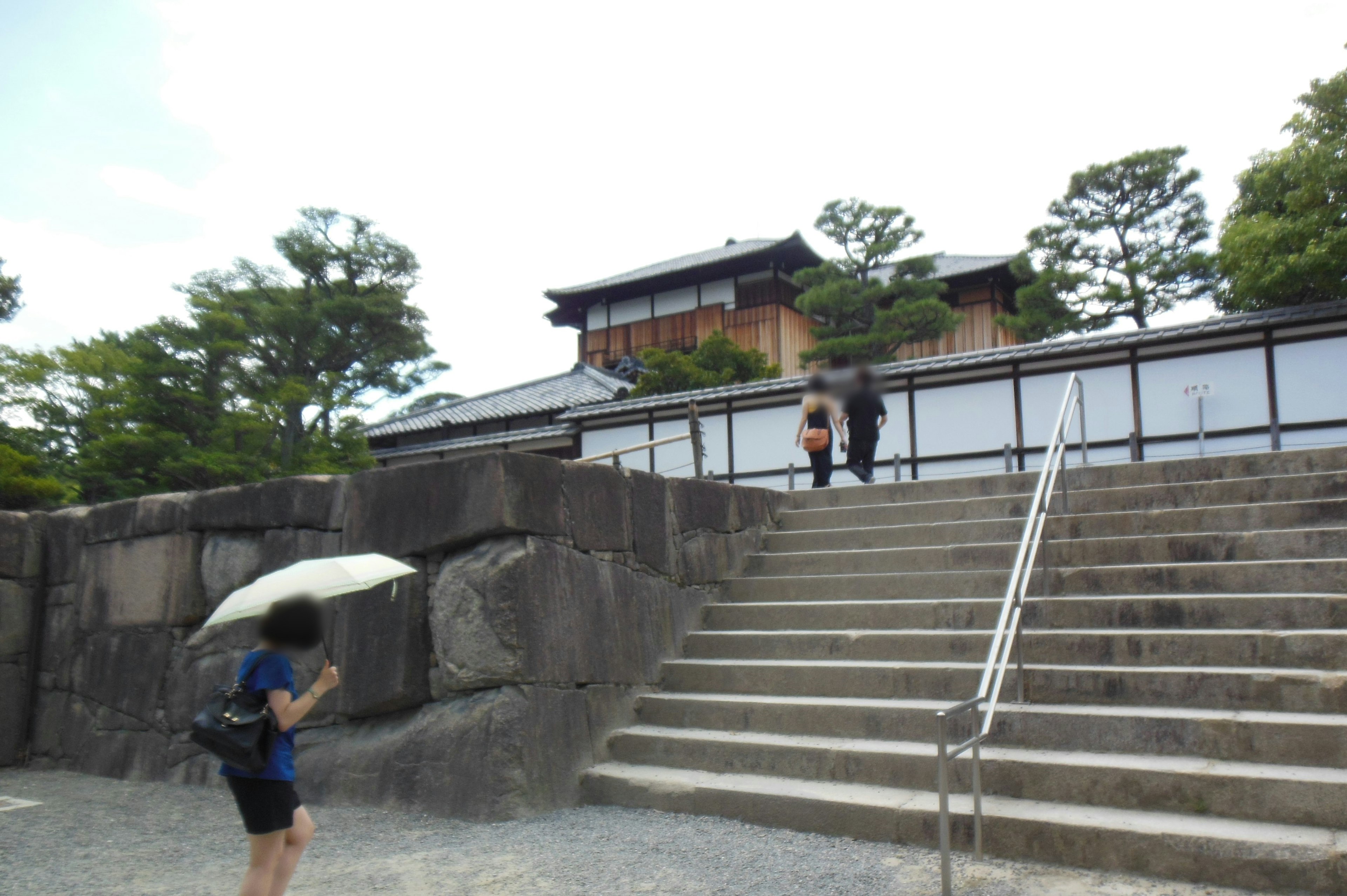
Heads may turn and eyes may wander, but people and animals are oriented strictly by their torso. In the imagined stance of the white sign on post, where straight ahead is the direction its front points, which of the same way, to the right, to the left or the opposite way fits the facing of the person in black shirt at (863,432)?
the opposite way

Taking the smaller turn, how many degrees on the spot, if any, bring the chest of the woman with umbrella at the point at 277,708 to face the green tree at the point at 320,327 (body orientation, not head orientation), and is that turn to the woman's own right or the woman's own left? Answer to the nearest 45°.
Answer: approximately 90° to the woman's own left

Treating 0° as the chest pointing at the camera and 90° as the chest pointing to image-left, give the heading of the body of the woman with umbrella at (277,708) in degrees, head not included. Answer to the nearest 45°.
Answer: approximately 270°

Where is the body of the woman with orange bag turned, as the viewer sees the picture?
away from the camera

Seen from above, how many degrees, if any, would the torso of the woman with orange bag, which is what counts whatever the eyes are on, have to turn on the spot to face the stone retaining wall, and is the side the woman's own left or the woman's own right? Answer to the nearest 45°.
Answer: approximately 135° to the woman's own left

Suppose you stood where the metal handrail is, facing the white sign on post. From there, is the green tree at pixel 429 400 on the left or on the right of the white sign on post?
left

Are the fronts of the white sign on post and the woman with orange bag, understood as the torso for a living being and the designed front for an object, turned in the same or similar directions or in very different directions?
very different directions

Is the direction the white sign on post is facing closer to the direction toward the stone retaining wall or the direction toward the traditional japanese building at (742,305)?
the stone retaining wall

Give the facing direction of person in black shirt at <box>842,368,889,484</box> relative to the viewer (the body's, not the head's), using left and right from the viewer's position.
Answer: facing away from the viewer

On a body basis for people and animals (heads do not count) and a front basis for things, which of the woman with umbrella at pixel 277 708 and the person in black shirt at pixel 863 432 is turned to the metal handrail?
the woman with umbrella

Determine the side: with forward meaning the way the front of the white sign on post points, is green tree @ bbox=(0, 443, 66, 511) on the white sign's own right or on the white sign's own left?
on the white sign's own right

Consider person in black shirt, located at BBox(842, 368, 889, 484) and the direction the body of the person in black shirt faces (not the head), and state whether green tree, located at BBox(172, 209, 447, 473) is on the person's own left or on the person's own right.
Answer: on the person's own left

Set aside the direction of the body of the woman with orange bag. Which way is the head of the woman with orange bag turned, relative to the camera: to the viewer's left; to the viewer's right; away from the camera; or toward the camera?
away from the camera

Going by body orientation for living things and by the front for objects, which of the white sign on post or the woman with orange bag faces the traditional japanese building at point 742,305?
the woman with orange bag
